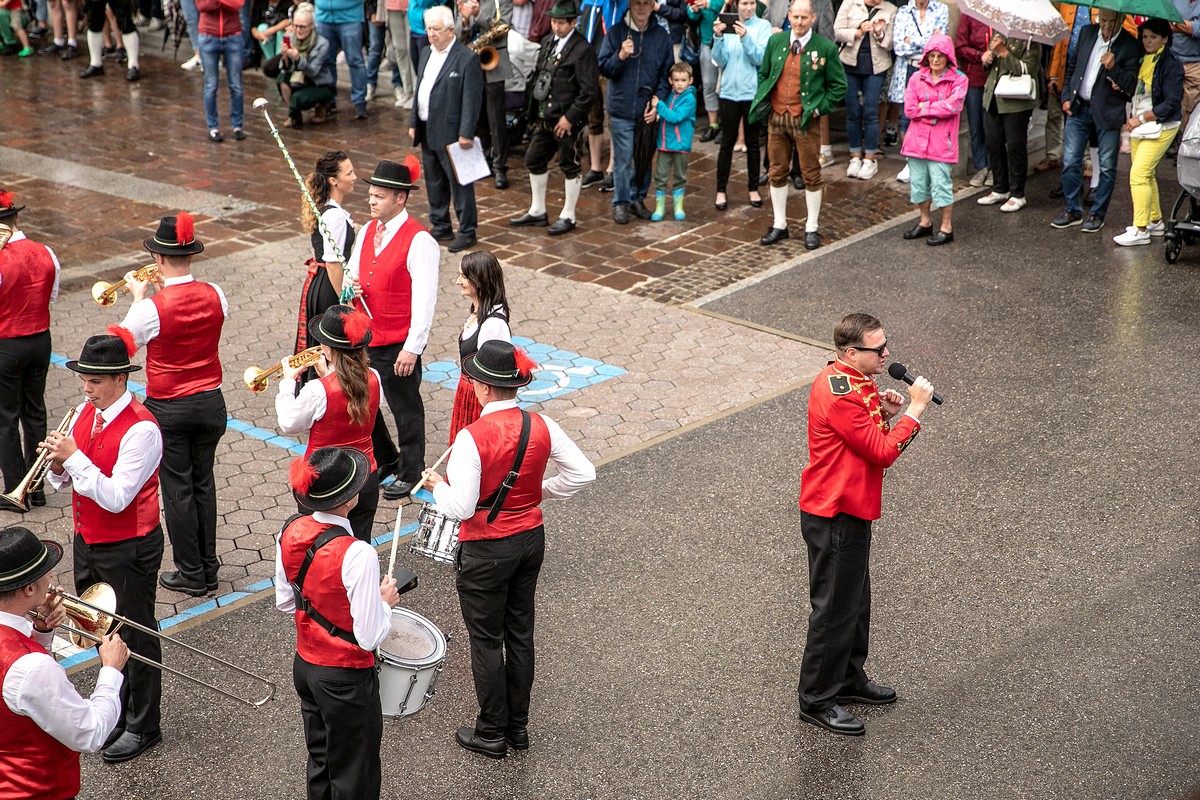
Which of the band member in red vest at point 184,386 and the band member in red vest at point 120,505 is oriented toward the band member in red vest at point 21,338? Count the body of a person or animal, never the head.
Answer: the band member in red vest at point 184,386

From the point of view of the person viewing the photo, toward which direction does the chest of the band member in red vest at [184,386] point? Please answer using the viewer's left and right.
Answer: facing away from the viewer and to the left of the viewer

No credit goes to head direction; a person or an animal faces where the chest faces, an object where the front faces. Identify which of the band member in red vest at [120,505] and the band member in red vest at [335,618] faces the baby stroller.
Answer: the band member in red vest at [335,618]

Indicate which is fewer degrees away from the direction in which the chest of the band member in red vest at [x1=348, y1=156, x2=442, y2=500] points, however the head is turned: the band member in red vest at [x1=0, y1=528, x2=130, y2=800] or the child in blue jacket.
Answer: the band member in red vest

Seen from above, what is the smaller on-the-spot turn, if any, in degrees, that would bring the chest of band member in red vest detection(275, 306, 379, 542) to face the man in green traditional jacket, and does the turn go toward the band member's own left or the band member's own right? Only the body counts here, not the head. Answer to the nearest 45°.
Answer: approximately 90° to the band member's own right

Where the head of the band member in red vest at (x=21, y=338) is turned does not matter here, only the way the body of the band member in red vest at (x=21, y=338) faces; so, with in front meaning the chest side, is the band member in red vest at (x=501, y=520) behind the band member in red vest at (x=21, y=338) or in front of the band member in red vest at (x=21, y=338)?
behind

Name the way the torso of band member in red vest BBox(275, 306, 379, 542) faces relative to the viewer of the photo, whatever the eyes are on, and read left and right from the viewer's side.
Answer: facing away from the viewer and to the left of the viewer

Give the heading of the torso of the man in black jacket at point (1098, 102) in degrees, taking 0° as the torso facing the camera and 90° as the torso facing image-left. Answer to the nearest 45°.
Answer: approximately 45°
